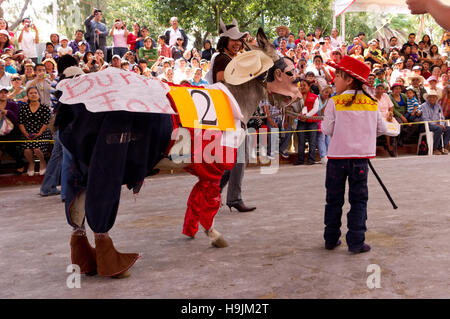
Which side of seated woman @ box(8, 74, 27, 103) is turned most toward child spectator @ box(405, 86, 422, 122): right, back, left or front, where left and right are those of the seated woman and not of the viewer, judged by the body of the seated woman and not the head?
left

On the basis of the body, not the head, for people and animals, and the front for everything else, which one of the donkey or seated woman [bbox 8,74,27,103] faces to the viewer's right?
the donkey

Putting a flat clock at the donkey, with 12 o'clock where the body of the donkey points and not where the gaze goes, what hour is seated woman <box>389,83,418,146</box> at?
The seated woman is roughly at 10 o'clock from the donkey.

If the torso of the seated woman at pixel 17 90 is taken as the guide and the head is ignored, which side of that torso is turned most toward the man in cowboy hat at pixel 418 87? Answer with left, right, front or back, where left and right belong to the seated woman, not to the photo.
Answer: left

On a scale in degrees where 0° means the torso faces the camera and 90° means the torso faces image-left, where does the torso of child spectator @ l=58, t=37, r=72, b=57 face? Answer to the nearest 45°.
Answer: approximately 0°

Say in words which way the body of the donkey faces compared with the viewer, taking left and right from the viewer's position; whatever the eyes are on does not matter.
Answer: facing to the right of the viewer

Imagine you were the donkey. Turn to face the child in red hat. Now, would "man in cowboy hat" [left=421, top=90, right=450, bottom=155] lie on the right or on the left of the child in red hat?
left
